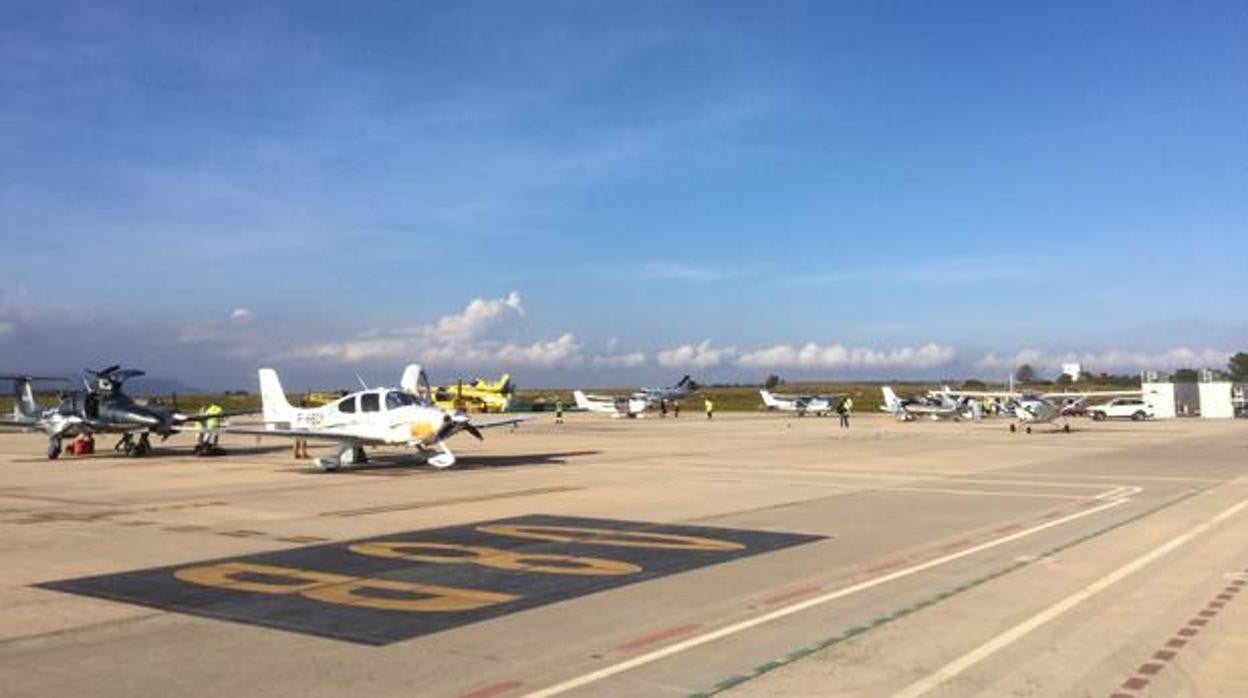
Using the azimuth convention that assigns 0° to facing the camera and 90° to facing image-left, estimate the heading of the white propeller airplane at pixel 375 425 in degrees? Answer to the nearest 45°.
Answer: approximately 315°

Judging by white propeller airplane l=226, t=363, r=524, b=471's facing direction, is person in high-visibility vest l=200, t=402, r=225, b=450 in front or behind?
behind
